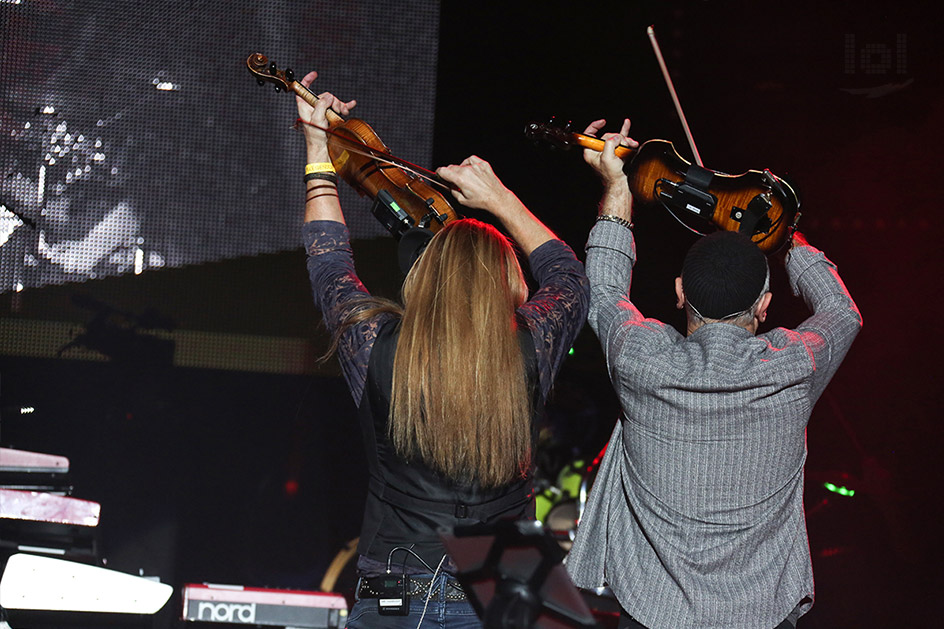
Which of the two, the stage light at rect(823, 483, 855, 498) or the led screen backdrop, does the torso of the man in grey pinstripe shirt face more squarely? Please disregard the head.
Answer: the stage light

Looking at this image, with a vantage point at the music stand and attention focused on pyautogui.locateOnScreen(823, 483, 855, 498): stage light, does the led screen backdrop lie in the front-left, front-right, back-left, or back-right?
front-left

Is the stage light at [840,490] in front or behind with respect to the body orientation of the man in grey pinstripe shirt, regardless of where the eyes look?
in front

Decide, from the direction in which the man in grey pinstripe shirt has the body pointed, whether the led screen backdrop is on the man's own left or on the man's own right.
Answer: on the man's own left

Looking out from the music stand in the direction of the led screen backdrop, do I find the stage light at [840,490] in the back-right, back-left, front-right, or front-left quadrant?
front-right

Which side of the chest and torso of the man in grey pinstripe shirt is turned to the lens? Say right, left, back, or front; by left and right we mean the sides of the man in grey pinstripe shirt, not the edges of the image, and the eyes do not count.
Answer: back

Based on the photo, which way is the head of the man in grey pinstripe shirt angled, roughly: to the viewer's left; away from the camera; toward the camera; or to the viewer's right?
away from the camera
